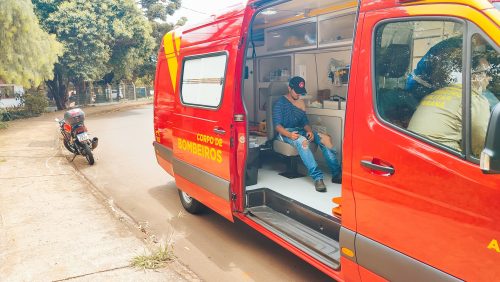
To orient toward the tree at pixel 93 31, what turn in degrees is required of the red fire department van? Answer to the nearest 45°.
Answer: approximately 180°

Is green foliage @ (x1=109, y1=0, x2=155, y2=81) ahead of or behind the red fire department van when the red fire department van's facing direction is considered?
behind

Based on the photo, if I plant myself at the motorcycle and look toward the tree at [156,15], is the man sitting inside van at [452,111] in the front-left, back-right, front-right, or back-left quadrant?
back-right

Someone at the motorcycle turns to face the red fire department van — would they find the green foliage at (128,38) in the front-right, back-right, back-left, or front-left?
back-left

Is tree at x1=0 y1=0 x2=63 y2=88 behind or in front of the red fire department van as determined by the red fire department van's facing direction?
behind

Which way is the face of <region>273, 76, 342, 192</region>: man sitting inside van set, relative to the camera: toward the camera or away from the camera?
toward the camera

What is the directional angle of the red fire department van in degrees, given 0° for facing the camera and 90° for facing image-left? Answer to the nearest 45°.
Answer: approximately 315°

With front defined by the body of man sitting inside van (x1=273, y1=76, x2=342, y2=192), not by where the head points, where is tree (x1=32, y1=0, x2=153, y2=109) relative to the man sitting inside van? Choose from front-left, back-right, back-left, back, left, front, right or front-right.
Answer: back

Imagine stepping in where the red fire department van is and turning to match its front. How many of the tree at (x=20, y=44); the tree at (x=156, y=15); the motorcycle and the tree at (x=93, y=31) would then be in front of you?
0

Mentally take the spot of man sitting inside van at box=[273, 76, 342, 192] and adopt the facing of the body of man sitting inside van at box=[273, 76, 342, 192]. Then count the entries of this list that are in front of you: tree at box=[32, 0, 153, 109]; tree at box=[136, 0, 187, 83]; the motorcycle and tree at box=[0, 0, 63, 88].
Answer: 0

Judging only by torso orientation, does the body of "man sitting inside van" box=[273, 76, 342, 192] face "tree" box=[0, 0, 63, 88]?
no

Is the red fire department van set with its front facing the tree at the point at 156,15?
no

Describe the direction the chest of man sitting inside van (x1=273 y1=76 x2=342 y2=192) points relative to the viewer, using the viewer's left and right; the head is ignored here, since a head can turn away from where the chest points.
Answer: facing the viewer and to the right of the viewer

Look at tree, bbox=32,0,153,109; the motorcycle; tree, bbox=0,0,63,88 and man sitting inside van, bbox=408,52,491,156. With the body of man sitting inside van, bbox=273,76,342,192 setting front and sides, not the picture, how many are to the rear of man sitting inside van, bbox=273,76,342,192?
3
